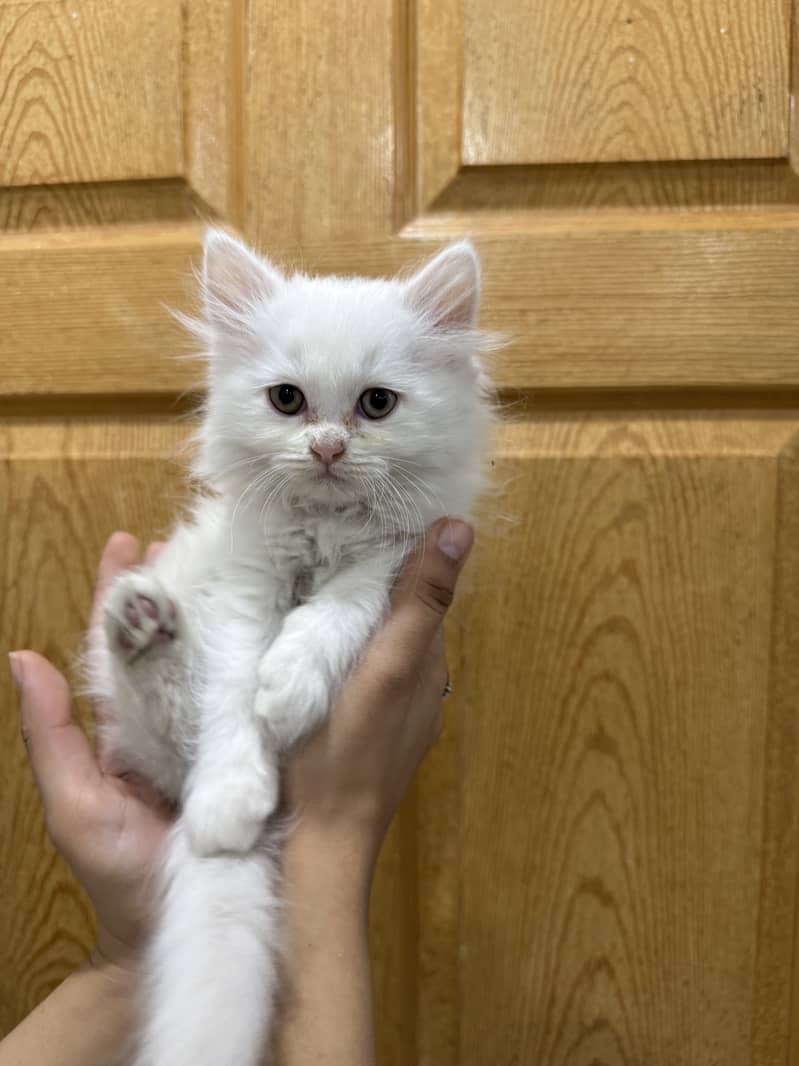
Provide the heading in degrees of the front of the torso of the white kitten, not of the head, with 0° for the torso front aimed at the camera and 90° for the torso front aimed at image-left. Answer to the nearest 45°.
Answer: approximately 0°
